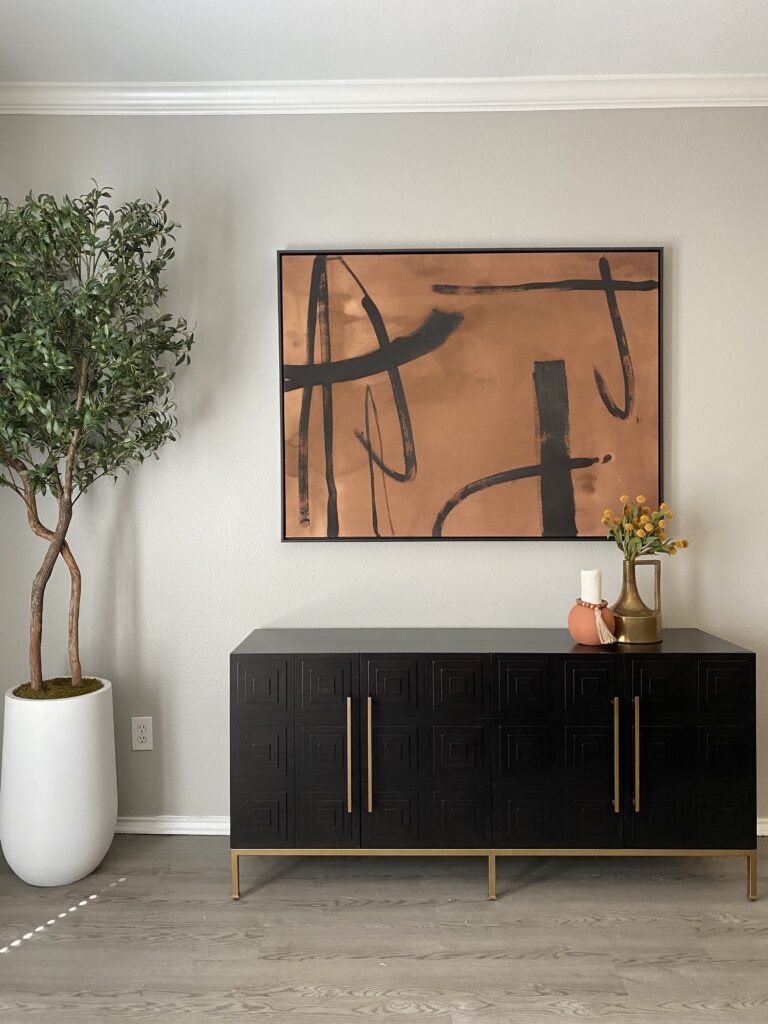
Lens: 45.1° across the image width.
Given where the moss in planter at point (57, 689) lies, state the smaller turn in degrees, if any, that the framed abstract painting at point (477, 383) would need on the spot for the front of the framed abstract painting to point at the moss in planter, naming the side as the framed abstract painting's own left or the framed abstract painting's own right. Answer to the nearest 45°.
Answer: approximately 90° to the framed abstract painting's own right

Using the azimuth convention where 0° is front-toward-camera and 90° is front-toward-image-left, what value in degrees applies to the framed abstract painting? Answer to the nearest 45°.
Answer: approximately 0°

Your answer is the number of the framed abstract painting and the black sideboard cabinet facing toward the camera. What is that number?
2
